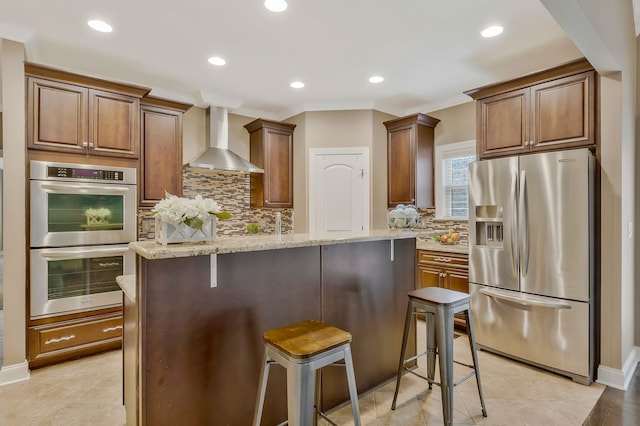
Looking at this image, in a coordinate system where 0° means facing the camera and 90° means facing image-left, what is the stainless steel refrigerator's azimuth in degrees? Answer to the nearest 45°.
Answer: approximately 45°

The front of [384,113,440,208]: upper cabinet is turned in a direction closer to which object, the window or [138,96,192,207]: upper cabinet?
the upper cabinet

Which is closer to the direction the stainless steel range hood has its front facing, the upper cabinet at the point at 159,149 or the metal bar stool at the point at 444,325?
the metal bar stool

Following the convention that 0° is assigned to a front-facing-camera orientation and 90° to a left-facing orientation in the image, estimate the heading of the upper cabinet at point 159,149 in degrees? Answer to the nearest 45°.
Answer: approximately 315°

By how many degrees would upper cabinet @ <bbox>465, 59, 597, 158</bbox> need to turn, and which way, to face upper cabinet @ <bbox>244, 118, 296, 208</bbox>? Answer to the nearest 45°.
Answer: approximately 45° to its right

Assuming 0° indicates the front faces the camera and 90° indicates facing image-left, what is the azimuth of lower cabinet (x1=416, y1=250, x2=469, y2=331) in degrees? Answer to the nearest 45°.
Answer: approximately 45°

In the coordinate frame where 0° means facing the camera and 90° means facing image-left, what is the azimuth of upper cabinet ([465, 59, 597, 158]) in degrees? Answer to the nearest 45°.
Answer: approximately 45°

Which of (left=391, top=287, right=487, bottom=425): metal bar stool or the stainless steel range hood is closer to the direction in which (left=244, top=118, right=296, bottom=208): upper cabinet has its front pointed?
the metal bar stool

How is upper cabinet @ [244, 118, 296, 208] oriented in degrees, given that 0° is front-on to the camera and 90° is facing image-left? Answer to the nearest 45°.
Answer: approximately 315°

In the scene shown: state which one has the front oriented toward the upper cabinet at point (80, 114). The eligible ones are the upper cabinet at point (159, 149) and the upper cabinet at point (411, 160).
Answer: the upper cabinet at point (411, 160)
